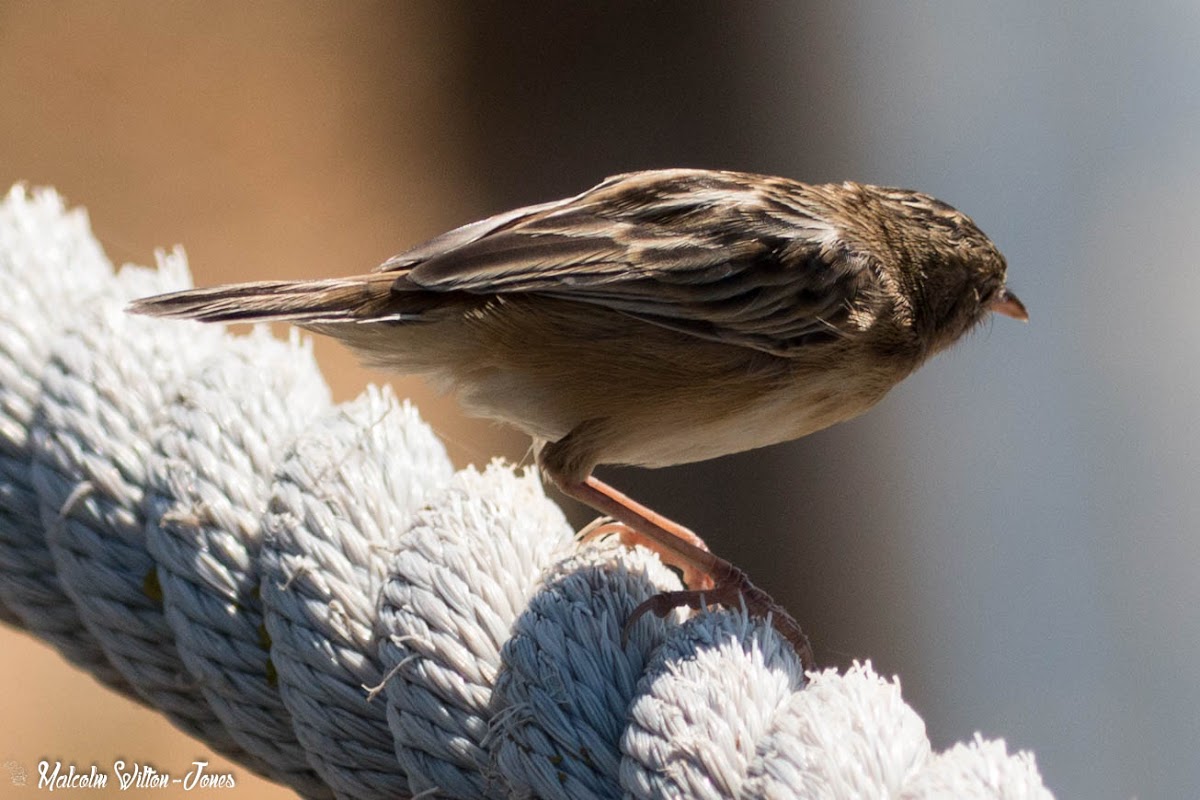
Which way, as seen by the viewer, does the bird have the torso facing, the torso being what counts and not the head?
to the viewer's right
